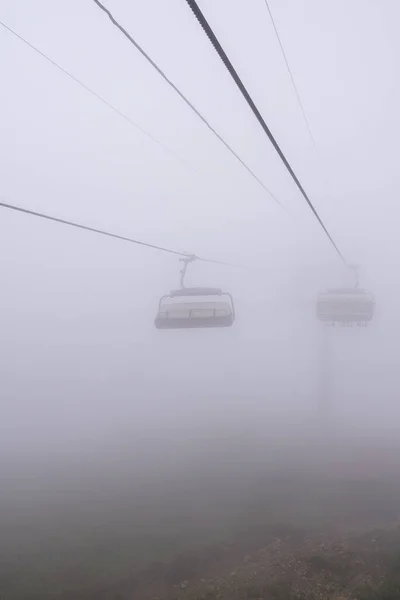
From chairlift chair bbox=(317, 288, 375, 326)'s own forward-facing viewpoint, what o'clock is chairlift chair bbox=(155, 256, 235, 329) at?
chairlift chair bbox=(155, 256, 235, 329) is roughly at 7 o'clock from chairlift chair bbox=(317, 288, 375, 326).

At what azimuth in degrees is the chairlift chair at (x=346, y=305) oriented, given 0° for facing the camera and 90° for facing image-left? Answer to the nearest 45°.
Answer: approximately 180°
